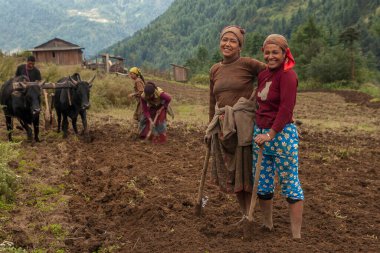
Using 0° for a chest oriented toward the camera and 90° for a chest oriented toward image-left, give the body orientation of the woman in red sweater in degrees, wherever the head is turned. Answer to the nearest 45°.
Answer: approximately 45°

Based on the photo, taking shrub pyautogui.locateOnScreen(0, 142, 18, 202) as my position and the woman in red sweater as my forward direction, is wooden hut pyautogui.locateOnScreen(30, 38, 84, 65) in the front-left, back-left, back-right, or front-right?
back-left

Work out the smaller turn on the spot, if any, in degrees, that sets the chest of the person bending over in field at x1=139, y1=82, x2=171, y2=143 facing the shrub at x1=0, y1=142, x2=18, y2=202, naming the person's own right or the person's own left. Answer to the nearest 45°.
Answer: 0° — they already face it

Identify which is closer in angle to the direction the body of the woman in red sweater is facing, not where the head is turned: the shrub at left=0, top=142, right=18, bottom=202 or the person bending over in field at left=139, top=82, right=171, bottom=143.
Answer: the shrub

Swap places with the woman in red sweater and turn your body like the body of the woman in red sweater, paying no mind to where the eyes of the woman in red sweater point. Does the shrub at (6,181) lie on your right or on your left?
on your right

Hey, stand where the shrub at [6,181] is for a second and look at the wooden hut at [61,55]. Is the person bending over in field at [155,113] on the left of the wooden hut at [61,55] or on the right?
right

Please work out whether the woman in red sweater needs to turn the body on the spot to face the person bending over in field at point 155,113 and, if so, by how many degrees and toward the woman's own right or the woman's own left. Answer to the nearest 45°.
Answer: approximately 90° to the woman's own right

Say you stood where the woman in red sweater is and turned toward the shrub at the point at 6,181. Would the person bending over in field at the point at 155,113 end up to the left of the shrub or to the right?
right

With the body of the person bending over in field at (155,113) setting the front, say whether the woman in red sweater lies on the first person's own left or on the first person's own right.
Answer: on the first person's own left

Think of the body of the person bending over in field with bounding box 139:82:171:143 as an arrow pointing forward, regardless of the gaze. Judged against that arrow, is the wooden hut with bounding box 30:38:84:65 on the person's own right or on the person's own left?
on the person's own right
